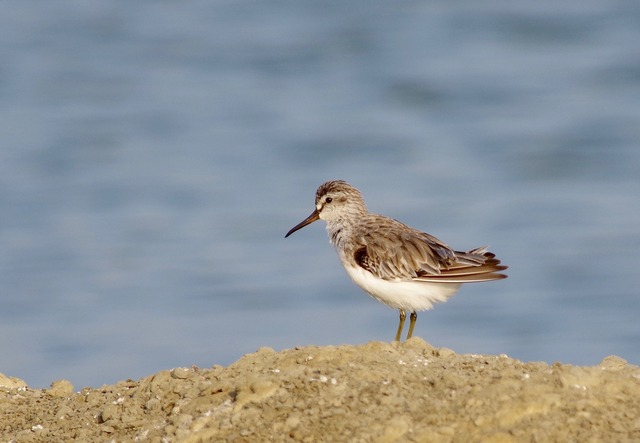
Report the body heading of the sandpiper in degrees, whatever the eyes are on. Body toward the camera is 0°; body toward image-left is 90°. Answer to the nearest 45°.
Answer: approximately 90°
